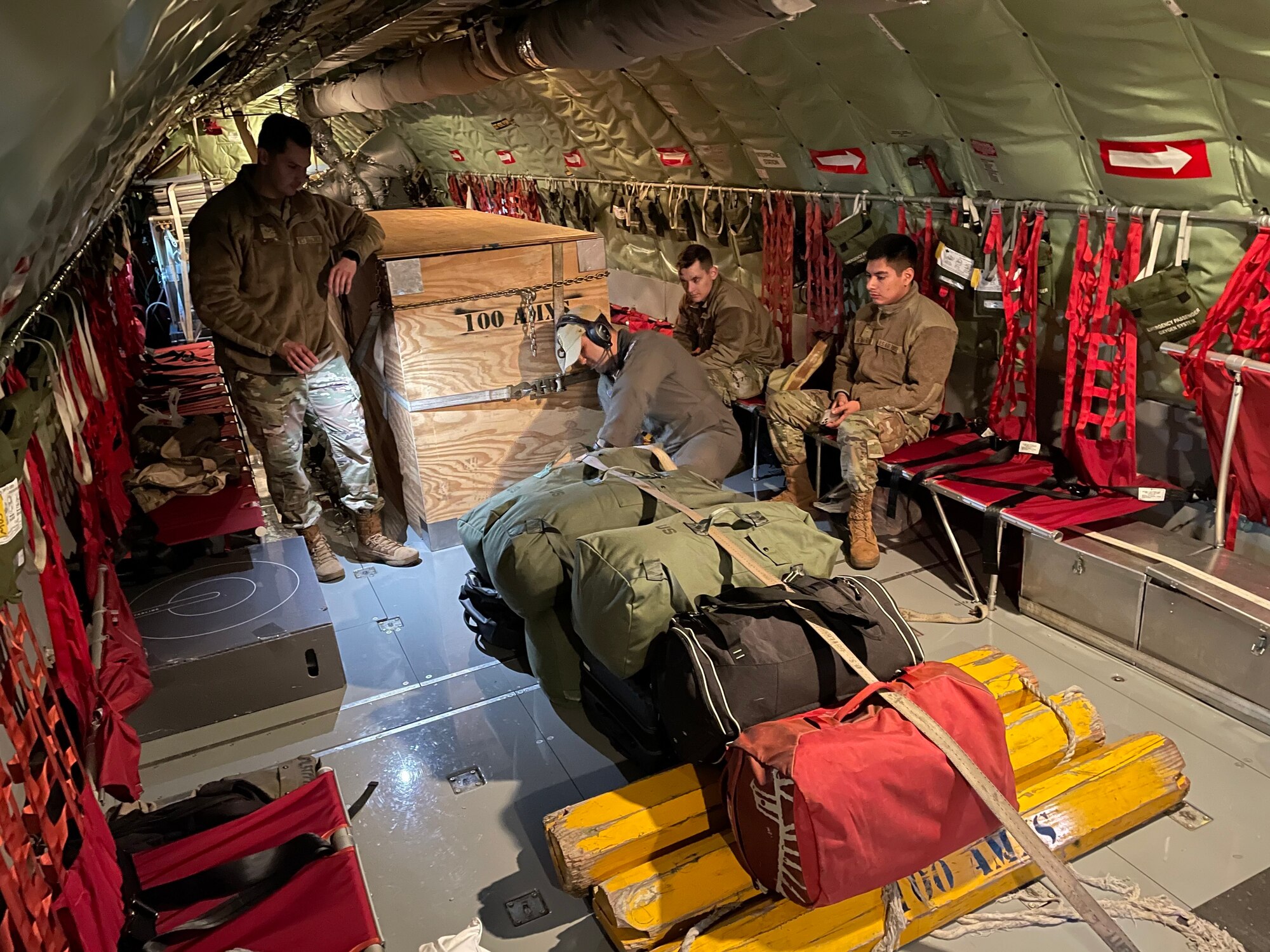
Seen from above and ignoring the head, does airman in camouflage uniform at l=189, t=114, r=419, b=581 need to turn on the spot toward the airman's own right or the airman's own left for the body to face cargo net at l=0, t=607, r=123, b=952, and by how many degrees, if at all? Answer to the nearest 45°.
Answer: approximately 45° to the airman's own right

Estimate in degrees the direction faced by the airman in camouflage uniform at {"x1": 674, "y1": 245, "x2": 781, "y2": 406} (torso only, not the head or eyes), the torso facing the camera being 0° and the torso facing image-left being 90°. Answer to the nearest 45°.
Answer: approximately 45°

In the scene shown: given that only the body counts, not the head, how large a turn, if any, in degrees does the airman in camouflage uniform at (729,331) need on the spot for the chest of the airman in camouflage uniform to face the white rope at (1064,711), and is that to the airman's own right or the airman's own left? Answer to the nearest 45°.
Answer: approximately 45° to the airman's own left

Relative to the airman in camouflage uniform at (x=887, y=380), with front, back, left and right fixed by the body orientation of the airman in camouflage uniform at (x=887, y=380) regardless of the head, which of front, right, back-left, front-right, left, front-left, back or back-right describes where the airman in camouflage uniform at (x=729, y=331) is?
right

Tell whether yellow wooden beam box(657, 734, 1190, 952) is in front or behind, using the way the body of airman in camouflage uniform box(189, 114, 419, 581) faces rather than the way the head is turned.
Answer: in front

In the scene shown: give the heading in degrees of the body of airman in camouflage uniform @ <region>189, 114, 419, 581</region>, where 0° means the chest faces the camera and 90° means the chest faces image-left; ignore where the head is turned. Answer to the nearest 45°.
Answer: approximately 315°

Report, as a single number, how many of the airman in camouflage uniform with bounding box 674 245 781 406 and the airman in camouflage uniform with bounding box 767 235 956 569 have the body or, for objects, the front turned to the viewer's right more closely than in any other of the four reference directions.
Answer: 0

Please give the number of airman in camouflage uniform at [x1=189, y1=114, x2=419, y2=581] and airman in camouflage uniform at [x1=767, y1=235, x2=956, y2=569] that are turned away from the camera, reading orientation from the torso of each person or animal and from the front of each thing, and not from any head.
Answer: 0

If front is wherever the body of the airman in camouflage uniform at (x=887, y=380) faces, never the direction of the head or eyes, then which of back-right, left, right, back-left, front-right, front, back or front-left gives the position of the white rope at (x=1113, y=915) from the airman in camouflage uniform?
front-left

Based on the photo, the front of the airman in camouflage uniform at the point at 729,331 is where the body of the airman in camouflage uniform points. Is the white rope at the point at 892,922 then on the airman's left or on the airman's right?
on the airman's left
